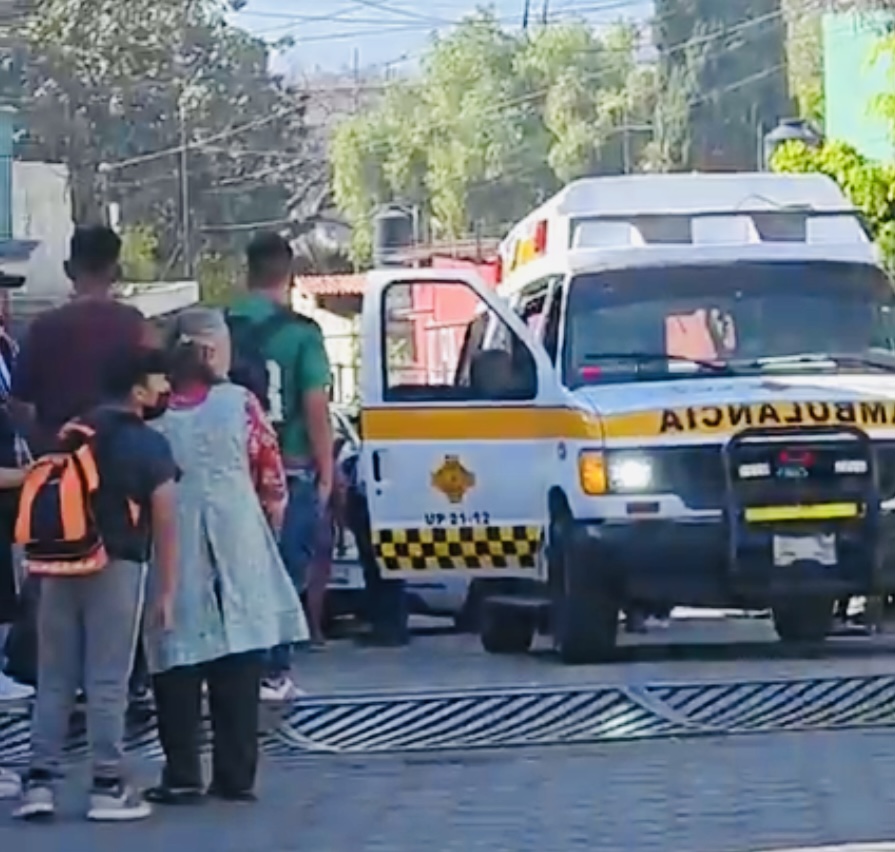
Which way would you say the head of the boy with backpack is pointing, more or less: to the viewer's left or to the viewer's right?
to the viewer's right

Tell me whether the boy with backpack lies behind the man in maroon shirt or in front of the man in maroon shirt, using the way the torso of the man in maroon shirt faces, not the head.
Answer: behind

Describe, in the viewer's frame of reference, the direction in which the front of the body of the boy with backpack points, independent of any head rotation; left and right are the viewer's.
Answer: facing away from the viewer and to the right of the viewer

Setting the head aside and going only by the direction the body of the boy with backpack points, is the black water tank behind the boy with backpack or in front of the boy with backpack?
in front

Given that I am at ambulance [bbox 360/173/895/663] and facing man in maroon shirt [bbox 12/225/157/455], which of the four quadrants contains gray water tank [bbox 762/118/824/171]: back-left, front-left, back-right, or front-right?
back-right

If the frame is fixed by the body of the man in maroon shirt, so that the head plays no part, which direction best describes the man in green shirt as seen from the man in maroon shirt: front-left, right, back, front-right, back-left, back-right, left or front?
front-right

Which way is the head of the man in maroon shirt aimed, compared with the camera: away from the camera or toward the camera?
away from the camera

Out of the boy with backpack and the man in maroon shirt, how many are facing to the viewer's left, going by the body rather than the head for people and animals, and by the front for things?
0

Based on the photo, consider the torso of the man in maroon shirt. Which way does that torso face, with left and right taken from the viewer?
facing away from the viewer

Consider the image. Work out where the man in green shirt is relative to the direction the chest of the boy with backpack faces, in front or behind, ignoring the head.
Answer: in front
